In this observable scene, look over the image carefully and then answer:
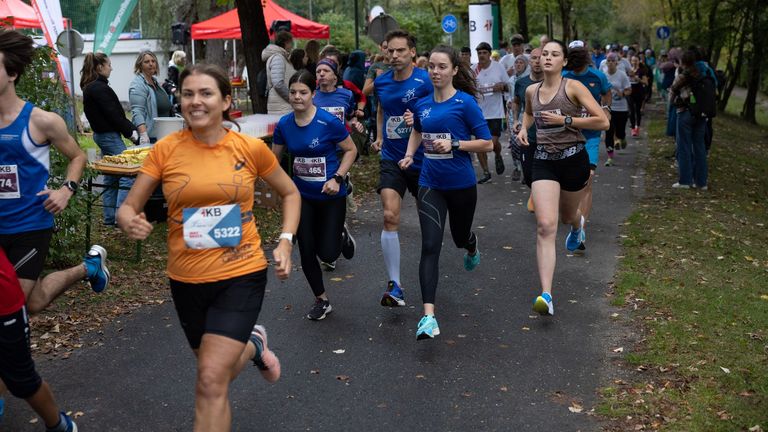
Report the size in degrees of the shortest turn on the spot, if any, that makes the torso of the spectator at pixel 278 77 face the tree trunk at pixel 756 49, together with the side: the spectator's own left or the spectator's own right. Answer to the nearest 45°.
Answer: approximately 45° to the spectator's own left

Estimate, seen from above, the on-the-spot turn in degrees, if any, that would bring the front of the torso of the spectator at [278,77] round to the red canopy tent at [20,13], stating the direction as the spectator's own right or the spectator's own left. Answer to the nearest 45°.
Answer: approximately 135° to the spectator's own left

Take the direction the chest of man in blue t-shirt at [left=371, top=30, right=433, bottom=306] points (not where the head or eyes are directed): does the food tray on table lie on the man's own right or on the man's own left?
on the man's own right

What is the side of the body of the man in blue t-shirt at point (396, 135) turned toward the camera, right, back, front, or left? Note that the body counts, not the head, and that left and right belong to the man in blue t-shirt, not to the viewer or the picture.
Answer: front

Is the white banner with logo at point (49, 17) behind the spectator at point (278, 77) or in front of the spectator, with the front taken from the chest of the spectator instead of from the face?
behind

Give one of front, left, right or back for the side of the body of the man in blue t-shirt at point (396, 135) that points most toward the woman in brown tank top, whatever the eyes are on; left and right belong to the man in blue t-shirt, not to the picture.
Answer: left

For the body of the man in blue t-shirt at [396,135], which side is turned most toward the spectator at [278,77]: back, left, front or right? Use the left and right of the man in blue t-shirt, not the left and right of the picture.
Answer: back

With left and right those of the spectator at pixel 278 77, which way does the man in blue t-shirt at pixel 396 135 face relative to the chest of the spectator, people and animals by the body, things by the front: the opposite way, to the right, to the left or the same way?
to the right

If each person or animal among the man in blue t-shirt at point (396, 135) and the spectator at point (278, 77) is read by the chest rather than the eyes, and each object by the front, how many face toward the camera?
1
